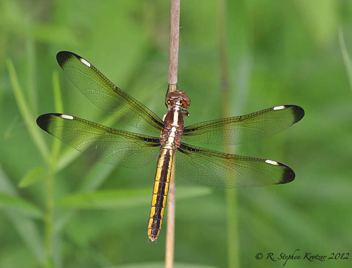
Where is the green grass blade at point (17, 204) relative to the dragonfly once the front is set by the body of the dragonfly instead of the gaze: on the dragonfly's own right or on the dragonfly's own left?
on the dragonfly's own left

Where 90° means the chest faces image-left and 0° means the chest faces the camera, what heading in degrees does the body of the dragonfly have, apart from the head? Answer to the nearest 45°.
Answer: approximately 180°

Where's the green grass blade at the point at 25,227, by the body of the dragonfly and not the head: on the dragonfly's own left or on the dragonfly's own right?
on the dragonfly's own left
